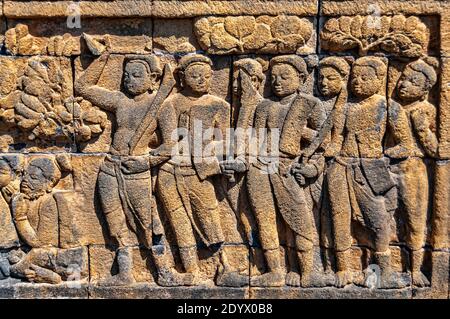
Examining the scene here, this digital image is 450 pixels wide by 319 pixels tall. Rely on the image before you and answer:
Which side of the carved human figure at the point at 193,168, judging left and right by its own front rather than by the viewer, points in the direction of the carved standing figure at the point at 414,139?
left

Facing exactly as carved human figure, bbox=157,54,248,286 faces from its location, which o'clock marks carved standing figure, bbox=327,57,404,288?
The carved standing figure is roughly at 9 o'clock from the carved human figure.

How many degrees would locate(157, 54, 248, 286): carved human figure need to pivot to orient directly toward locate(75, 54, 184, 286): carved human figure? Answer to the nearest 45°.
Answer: approximately 90° to its right

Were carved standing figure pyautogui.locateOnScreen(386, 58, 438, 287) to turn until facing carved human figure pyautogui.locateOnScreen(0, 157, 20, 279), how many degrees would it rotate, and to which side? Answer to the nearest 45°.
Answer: approximately 45° to its right

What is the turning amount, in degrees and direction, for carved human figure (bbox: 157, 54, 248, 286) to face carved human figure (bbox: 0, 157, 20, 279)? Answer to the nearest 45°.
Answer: approximately 90° to its right

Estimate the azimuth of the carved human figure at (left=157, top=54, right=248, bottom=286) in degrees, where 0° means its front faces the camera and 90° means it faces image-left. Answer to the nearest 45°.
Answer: approximately 0°

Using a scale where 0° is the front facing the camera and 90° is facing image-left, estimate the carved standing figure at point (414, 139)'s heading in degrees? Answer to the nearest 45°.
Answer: approximately 45°

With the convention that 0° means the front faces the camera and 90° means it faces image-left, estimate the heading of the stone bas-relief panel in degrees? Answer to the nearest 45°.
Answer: approximately 0°
